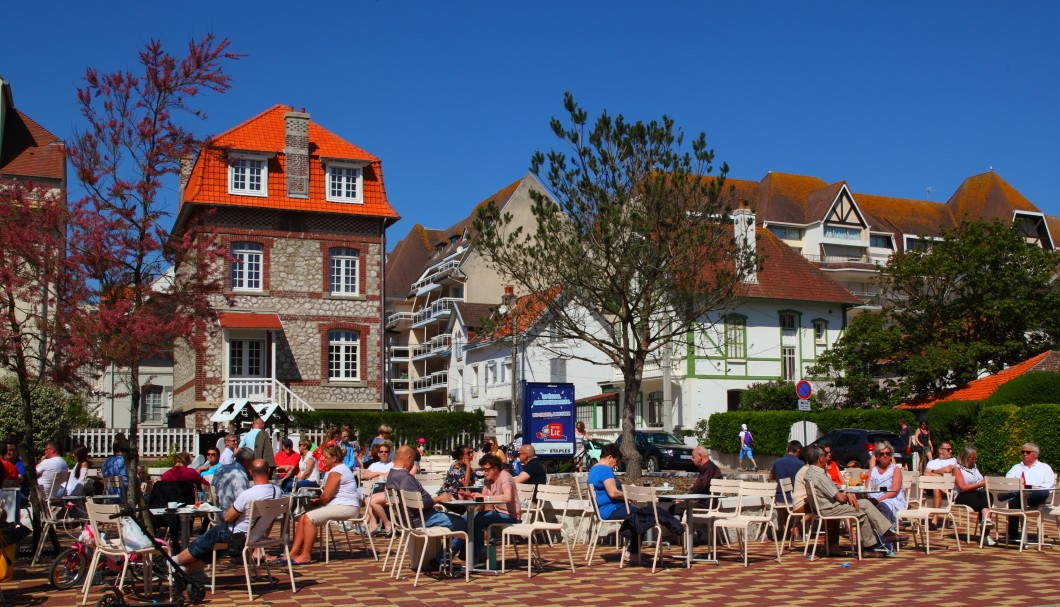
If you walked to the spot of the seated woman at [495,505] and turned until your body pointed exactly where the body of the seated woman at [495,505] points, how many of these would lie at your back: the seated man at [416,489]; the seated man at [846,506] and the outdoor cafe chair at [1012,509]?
2

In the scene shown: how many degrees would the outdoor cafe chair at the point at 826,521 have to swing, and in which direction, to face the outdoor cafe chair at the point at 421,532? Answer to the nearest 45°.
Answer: approximately 135° to its right

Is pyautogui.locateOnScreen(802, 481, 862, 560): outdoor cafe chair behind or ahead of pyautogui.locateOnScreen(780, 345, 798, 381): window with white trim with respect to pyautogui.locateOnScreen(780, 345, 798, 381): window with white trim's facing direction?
ahead

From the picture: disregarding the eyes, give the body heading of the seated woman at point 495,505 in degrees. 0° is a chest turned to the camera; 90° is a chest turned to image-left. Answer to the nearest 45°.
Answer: approximately 90°

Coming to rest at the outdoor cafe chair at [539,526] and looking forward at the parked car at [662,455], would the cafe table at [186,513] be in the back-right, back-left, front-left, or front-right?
back-left

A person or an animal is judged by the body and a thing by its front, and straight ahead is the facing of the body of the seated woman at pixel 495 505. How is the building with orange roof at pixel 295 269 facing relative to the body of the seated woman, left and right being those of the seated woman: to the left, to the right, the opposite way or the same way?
to the left
